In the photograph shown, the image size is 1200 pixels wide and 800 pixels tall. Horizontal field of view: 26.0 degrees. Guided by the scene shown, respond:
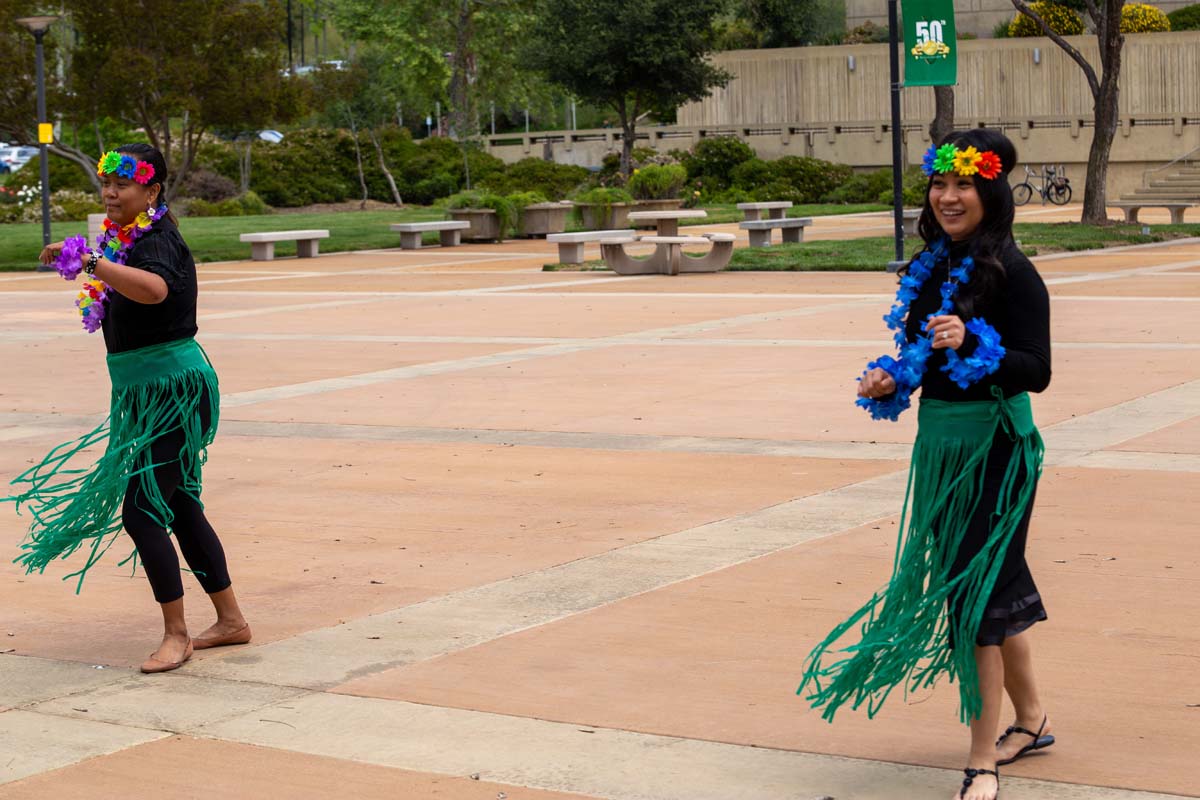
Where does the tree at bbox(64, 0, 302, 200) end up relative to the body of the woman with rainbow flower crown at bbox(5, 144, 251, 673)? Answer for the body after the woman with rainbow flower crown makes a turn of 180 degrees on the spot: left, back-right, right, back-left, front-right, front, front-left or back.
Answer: front-left

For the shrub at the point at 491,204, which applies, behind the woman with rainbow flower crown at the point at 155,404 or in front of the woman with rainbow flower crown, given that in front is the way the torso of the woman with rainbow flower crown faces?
behind

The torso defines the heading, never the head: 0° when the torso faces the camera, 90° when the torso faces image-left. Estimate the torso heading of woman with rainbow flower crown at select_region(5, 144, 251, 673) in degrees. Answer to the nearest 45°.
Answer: approximately 45°

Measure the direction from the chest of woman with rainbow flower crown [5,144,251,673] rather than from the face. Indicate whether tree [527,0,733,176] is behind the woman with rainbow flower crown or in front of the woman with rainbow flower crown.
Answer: behind

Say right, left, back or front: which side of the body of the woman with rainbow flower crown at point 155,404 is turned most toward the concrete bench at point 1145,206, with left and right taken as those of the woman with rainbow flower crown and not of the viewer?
back

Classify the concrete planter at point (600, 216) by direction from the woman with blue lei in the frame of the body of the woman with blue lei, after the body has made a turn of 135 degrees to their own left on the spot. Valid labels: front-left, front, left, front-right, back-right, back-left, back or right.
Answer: left
